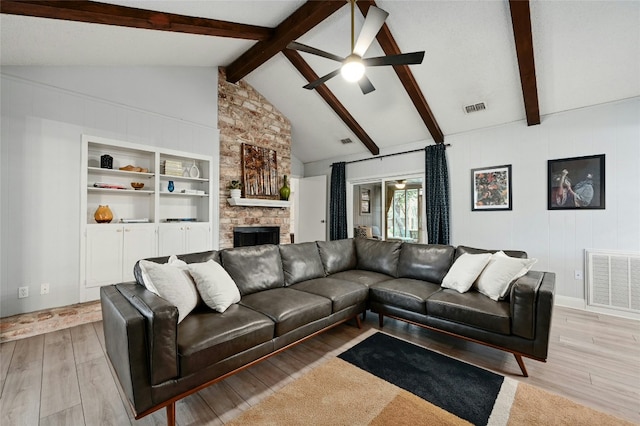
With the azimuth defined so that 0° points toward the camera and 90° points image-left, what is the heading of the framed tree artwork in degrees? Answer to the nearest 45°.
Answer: approximately 315°

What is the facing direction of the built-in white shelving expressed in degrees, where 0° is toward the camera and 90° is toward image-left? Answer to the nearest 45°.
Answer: approximately 315°

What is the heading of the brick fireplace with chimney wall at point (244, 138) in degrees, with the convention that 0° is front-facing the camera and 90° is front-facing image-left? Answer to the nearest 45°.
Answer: approximately 315°
